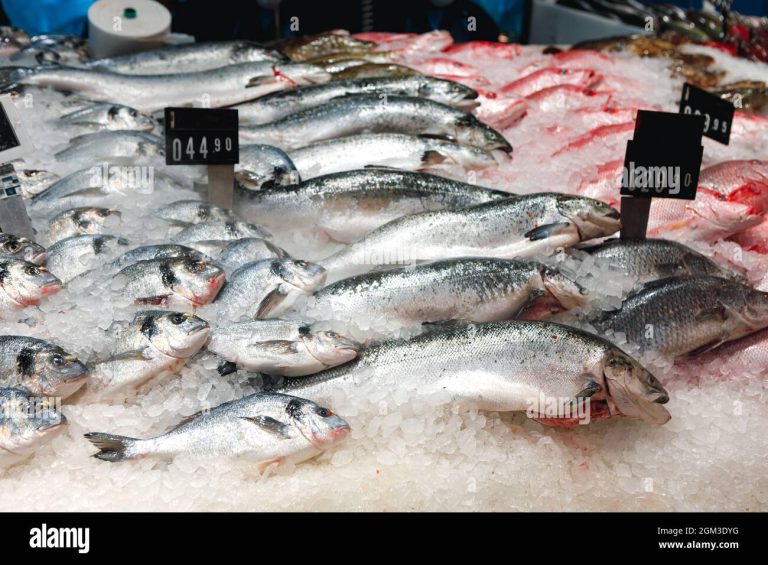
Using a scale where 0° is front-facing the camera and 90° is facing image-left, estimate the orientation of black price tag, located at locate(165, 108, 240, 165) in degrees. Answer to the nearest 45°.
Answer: approximately 0°

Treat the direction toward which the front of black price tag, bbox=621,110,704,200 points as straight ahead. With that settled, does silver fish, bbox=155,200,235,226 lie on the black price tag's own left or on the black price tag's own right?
on the black price tag's own right

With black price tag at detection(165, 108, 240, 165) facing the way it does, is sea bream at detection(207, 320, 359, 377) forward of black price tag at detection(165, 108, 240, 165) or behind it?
forward

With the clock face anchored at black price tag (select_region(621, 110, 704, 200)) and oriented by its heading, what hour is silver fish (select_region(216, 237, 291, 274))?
The silver fish is roughly at 2 o'clock from the black price tag.

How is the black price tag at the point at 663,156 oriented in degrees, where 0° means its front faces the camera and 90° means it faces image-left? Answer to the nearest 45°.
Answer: approximately 0°

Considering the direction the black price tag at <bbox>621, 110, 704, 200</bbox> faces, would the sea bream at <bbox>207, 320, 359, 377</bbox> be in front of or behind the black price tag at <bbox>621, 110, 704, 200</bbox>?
in front

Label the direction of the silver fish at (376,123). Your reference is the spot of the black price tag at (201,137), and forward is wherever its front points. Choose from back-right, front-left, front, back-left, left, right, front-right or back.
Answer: back-left

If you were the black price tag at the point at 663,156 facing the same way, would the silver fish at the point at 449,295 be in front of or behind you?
in front

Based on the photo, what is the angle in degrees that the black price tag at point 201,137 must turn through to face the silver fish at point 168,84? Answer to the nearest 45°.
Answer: approximately 180°

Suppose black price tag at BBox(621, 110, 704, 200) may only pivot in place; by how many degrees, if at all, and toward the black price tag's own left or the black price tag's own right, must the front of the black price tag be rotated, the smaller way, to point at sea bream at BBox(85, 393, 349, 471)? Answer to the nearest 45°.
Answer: approximately 45° to the black price tag's own right

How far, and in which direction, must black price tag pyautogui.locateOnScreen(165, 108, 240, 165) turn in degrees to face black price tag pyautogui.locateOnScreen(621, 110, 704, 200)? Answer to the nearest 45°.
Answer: approximately 90° to its left

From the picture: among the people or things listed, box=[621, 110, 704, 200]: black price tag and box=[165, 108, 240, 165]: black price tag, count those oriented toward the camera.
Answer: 2

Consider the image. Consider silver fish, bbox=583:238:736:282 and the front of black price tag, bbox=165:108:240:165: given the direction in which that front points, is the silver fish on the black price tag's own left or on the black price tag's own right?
on the black price tag's own left
